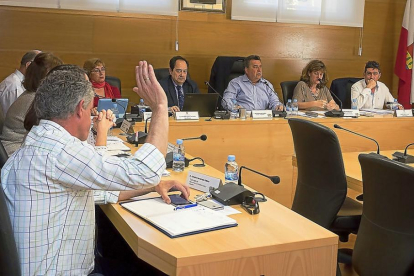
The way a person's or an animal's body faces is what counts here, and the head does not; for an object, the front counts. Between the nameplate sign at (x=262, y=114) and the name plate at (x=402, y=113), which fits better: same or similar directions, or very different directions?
same or similar directions

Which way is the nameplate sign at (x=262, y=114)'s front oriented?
toward the camera

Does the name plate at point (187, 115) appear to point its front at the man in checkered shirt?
yes

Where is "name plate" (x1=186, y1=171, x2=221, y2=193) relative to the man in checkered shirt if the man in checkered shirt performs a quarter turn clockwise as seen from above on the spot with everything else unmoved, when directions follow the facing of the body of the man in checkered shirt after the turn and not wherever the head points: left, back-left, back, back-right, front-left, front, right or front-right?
left

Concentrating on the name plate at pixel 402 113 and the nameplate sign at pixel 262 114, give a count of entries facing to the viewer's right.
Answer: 0

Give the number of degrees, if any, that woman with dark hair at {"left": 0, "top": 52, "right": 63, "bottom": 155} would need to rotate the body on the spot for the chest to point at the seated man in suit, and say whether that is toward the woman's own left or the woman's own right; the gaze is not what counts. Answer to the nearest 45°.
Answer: approximately 45° to the woman's own left

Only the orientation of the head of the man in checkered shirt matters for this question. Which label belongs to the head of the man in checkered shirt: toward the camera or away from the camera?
away from the camera

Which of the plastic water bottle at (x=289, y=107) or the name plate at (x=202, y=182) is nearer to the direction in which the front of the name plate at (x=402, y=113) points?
the name plate

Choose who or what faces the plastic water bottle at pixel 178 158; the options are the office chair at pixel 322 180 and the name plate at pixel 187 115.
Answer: the name plate

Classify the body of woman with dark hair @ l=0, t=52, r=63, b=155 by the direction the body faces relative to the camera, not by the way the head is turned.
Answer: to the viewer's right

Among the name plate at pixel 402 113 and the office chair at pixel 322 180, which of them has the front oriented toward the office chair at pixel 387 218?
the name plate

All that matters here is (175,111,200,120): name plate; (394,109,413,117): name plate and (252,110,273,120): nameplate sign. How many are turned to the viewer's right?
0

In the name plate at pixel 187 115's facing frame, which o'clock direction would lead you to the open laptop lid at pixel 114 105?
The open laptop lid is roughly at 3 o'clock from the name plate.

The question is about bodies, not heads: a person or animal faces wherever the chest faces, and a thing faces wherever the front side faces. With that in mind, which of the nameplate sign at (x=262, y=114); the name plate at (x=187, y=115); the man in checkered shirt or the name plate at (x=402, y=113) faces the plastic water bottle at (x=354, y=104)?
the man in checkered shirt

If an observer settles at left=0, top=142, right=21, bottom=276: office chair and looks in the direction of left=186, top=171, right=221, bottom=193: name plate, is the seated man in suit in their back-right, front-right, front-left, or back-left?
front-left

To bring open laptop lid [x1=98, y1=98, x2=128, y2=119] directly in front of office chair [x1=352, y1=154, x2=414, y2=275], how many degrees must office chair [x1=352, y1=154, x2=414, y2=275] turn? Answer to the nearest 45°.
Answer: approximately 90° to its left

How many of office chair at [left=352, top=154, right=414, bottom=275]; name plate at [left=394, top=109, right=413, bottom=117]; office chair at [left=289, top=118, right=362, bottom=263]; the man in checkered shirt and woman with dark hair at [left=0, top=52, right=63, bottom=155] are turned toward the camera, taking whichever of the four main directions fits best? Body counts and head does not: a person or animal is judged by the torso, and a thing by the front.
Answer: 1

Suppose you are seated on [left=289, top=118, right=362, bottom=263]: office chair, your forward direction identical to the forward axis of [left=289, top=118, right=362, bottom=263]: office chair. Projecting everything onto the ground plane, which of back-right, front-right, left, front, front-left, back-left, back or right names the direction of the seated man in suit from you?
left

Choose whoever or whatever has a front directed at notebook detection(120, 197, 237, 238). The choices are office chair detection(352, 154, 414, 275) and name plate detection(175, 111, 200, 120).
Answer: the name plate

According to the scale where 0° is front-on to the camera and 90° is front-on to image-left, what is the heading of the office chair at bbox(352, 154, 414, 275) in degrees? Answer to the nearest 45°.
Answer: approximately 225°
